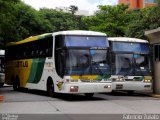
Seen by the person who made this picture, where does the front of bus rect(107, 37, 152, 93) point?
facing the viewer

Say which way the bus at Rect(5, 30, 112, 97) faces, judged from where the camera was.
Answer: facing the viewer and to the right of the viewer

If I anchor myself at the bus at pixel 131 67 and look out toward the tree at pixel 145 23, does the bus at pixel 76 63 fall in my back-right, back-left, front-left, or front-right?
back-left

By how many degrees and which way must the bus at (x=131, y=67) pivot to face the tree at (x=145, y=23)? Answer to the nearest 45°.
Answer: approximately 180°

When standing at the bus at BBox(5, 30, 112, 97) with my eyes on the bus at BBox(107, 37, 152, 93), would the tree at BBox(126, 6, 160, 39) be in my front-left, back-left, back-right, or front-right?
front-left

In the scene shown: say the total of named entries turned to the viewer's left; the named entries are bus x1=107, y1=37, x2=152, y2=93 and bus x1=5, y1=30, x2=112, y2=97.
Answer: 0

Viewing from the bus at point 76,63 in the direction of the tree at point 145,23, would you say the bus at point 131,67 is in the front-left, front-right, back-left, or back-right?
front-right

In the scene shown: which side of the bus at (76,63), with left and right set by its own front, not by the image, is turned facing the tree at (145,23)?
left

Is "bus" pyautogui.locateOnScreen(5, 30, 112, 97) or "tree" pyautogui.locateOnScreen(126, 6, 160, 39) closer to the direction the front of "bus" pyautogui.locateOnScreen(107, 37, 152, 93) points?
the bus
